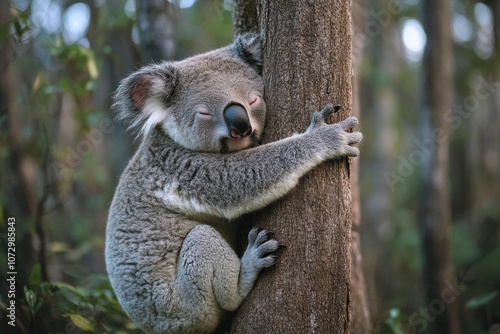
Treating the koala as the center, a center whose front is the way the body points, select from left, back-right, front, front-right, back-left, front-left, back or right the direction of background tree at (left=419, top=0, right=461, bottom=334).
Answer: front-left

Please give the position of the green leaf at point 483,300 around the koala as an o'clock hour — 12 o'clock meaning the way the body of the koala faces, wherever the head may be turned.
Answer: The green leaf is roughly at 11 o'clock from the koala.

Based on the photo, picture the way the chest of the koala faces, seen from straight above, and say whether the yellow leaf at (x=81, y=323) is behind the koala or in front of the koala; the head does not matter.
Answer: behind

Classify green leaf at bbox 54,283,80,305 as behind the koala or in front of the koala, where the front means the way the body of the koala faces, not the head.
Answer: behind

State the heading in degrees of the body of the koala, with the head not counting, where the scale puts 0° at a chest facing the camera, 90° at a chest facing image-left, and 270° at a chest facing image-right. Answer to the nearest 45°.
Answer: approximately 270°

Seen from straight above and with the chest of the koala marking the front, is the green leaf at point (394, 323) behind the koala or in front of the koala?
in front

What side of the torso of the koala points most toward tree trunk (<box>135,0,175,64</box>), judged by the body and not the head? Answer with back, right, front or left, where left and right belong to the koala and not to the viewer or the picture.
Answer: left
